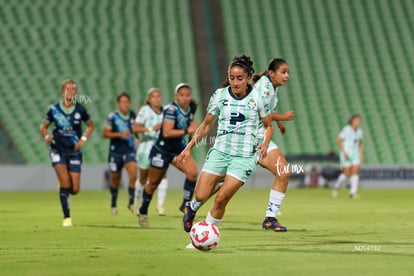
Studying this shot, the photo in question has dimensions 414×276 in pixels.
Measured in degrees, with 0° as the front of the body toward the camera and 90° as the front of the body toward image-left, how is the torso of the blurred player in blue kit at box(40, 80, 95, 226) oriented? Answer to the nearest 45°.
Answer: approximately 0°

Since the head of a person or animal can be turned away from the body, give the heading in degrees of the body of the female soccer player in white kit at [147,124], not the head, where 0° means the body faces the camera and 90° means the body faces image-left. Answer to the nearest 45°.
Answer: approximately 315°

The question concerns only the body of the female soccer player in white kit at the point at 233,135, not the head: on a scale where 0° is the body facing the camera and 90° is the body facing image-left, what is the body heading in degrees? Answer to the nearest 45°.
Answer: approximately 0°

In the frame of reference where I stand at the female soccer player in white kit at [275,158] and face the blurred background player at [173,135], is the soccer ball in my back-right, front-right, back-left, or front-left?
back-left

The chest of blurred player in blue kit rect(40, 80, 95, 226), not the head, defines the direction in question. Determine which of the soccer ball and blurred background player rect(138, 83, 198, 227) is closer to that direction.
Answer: the soccer ball

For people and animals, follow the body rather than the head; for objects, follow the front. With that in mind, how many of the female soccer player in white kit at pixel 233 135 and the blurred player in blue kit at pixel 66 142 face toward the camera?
2
